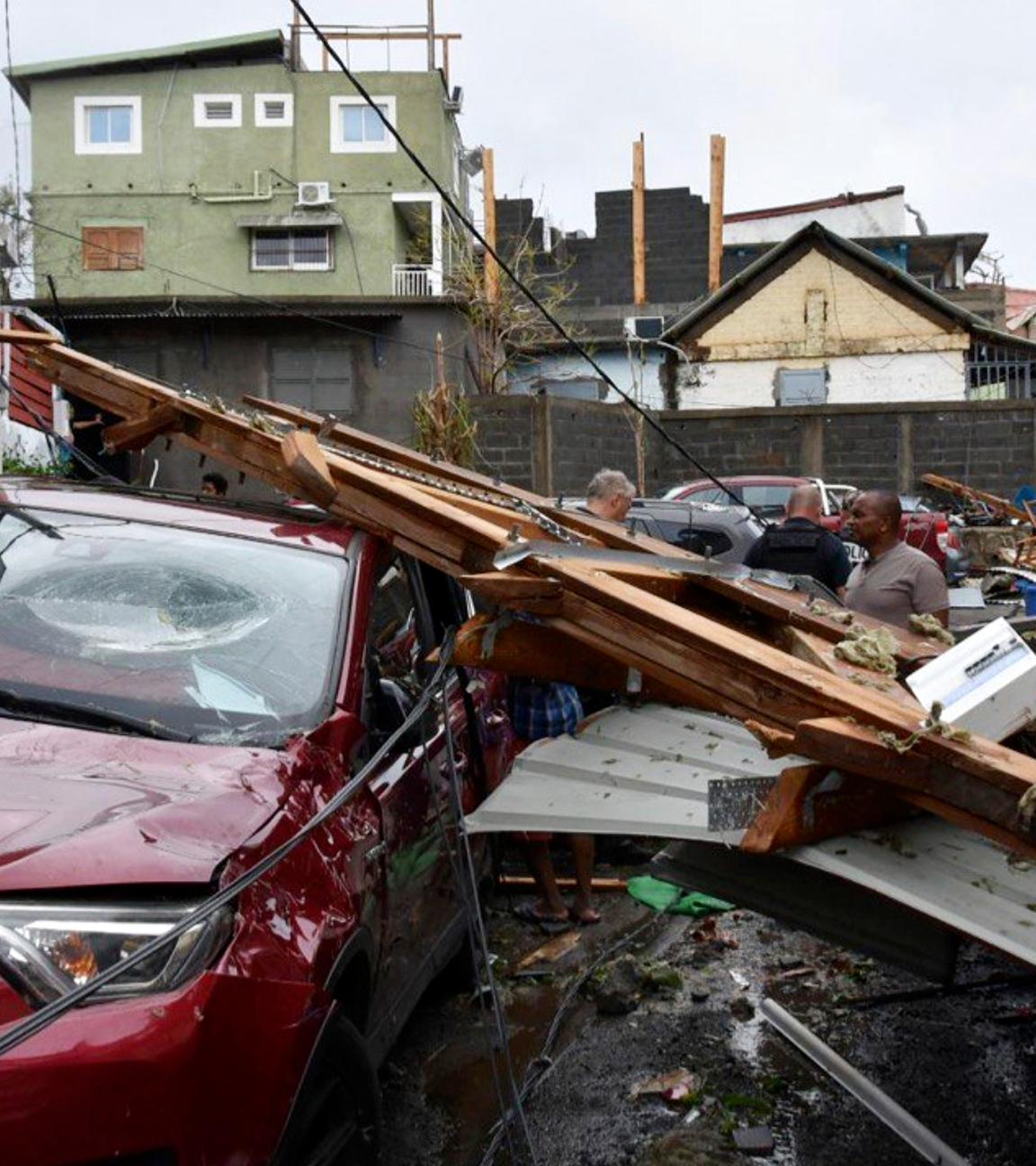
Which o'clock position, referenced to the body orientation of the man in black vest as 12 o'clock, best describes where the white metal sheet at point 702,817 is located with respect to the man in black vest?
The white metal sheet is roughly at 6 o'clock from the man in black vest.

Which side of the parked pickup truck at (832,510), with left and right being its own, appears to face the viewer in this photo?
left

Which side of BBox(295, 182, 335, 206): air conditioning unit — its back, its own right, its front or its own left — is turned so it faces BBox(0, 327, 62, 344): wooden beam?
front

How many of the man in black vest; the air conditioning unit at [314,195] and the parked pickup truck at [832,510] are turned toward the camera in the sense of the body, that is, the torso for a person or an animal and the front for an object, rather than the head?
1

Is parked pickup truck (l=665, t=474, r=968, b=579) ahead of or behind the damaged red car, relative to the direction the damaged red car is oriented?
behind

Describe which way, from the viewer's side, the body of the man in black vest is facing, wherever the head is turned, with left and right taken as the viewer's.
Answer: facing away from the viewer

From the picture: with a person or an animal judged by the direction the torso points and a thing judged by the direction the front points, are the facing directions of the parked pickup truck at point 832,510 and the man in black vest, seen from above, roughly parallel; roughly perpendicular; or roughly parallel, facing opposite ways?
roughly perpendicular

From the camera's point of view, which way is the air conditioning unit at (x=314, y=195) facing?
toward the camera

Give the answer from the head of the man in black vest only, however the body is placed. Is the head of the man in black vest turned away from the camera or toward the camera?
away from the camera

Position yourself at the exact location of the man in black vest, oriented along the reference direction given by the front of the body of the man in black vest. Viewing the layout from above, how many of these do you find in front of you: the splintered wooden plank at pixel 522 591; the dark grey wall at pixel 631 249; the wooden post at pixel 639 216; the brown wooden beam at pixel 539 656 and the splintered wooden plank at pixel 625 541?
2

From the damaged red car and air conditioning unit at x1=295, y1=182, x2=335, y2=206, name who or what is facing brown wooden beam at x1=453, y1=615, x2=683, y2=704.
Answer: the air conditioning unit

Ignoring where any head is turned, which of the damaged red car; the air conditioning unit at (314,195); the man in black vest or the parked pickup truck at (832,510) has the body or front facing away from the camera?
the man in black vest

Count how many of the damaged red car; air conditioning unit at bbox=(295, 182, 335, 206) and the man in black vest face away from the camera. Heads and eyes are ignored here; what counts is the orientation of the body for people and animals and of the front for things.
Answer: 1

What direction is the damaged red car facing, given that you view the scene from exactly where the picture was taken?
facing the viewer and to the left of the viewer
